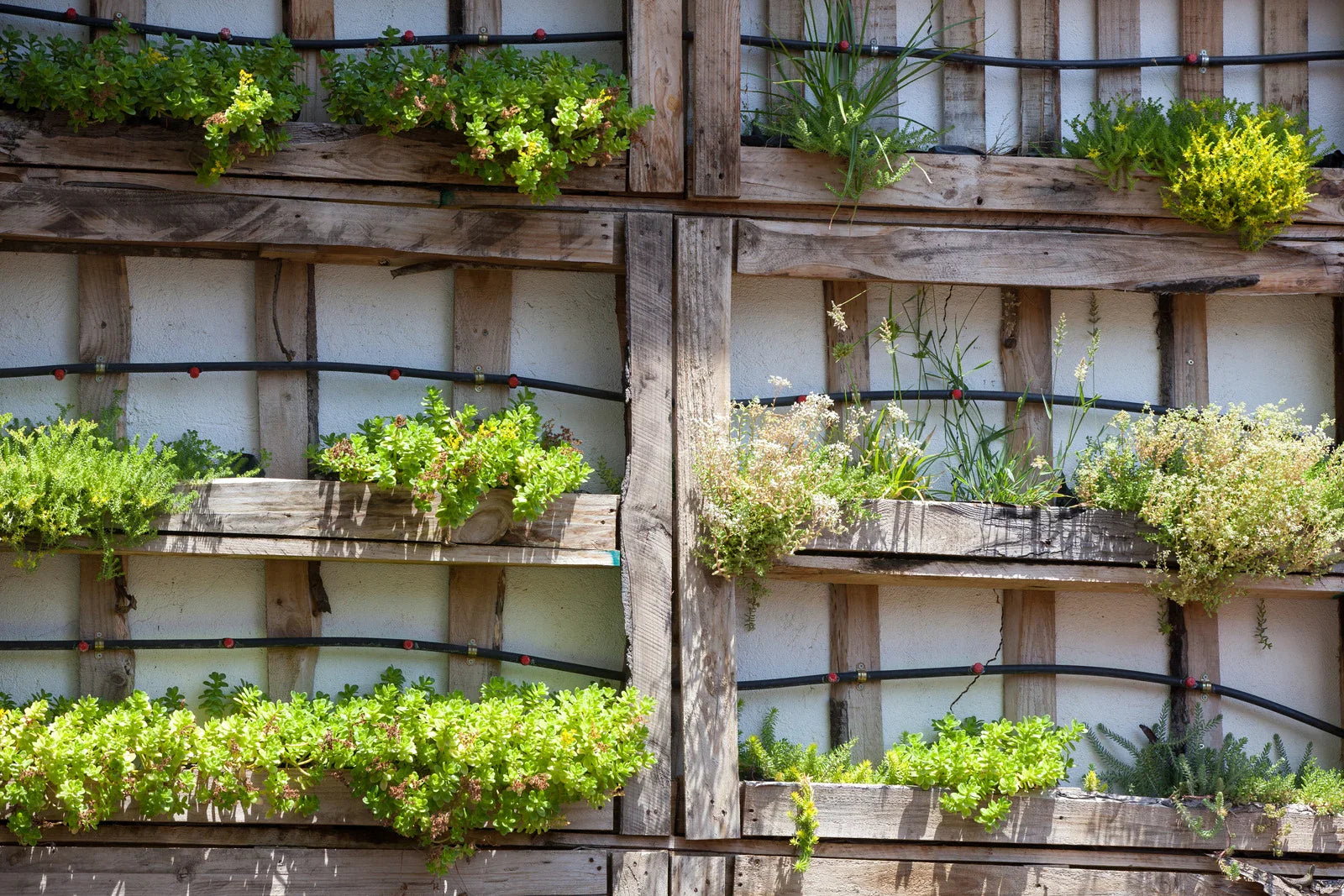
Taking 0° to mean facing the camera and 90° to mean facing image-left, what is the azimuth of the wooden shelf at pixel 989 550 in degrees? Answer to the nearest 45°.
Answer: approximately 0°

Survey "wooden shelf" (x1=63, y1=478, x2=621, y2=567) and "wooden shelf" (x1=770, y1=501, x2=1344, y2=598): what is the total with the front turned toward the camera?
2

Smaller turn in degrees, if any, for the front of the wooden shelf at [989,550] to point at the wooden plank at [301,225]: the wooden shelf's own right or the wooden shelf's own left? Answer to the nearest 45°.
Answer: approximately 90° to the wooden shelf's own right

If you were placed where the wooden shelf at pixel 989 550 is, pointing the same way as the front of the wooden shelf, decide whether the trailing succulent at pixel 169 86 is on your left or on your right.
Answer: on your right

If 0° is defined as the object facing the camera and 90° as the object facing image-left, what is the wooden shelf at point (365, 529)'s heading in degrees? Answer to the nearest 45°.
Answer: approximately 0°

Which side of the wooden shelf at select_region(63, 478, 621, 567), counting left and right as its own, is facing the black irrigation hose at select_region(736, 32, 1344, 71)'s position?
left

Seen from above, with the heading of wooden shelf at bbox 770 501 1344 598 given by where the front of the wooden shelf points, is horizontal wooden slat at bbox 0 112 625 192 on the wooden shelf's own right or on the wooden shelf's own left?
on the wooden shelf's own right

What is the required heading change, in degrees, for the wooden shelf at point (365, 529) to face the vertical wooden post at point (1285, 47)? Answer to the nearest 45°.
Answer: approximately 90° to its left

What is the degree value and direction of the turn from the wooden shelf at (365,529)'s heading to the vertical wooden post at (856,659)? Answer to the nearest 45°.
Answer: approximately 90° to its left
